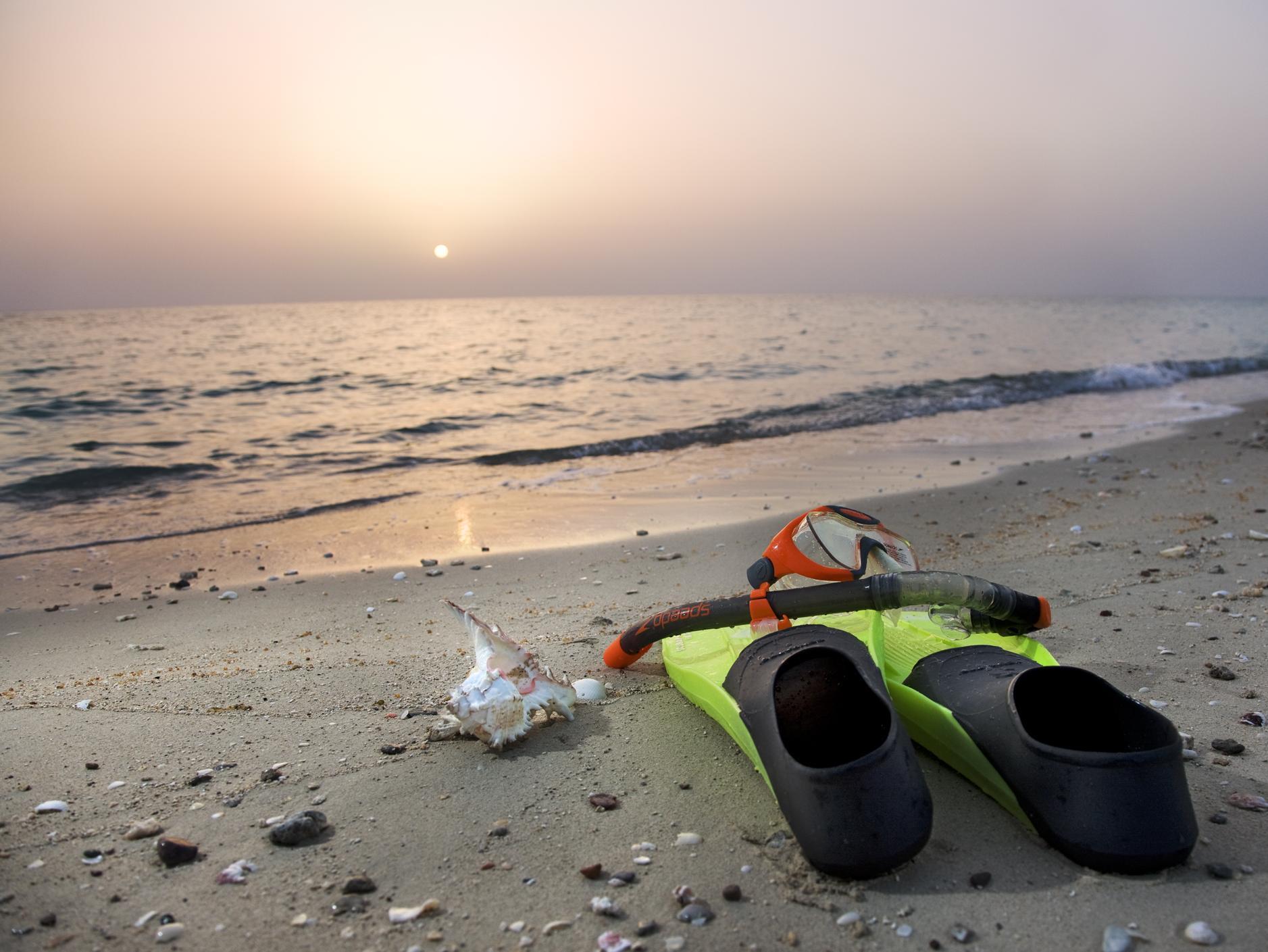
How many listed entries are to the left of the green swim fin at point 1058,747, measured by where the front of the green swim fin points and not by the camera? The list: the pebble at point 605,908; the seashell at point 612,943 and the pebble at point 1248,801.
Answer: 2

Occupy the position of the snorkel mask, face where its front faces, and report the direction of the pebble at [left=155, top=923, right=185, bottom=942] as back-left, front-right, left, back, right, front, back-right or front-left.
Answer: right

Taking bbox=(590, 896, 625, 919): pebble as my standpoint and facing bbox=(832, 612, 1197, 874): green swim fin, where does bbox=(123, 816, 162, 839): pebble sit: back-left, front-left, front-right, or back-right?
back-left

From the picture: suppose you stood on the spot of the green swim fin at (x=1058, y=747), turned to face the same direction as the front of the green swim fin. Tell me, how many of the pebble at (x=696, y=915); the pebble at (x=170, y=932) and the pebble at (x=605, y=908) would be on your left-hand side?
3

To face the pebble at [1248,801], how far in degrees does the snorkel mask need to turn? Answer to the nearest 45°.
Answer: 0° — it already faces it

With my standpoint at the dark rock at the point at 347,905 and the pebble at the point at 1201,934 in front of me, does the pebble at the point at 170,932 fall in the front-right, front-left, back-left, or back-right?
back-right

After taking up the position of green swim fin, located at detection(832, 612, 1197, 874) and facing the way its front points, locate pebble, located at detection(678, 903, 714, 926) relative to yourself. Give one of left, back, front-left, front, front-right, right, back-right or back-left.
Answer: left

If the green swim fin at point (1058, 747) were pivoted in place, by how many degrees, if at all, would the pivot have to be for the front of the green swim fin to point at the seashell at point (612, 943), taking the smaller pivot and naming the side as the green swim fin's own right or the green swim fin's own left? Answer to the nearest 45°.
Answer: approximately 90° to the green swim fin's own left

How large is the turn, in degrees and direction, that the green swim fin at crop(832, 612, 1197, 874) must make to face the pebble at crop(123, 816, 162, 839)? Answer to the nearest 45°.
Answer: approximately 45° to its left

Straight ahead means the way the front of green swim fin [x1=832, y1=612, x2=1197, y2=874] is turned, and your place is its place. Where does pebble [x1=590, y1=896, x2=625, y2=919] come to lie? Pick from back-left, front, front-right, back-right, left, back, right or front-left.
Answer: left

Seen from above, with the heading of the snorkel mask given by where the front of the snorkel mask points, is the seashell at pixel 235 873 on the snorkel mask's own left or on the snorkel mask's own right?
on the snorkel mask's own right

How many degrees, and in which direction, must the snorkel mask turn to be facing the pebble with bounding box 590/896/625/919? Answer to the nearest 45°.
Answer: approximately 45° to its right

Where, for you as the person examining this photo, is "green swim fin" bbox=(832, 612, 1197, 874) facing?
facing away from the viewer and to the left of the viewer

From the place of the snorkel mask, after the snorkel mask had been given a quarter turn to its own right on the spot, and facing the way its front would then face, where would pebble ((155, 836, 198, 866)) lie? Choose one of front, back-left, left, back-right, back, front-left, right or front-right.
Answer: front

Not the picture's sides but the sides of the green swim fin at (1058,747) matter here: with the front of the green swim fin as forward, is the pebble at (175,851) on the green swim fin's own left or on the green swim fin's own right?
on the green swim fin's own left

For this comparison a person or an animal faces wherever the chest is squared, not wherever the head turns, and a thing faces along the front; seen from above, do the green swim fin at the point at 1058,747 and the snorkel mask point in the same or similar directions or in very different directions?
very different directions

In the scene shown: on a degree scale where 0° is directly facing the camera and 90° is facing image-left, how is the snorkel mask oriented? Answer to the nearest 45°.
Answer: approximately 315°
